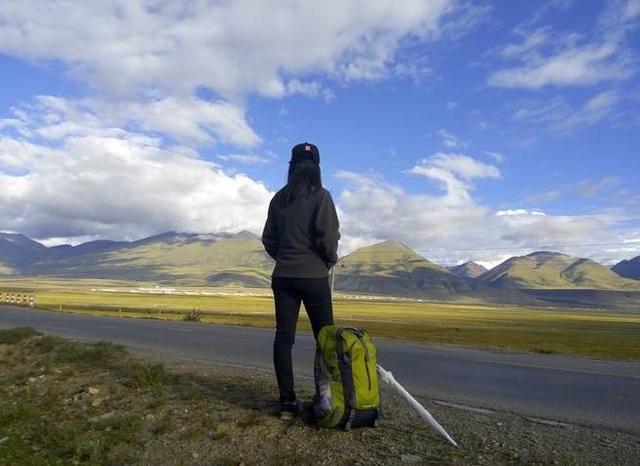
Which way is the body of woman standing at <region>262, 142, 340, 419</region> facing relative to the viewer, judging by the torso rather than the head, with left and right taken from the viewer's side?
facing away from the viewer

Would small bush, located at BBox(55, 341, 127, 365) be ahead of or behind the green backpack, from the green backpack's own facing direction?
behind

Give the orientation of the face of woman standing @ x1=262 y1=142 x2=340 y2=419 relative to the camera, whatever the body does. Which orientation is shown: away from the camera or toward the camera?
away from the camera

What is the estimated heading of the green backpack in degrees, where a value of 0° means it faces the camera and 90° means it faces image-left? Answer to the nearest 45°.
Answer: approximately 315°

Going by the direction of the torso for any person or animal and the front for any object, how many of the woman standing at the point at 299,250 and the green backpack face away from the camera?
1

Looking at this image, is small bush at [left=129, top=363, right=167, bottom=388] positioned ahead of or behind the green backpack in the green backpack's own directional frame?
behind

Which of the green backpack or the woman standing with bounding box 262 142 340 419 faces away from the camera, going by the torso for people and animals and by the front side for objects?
the woman standing

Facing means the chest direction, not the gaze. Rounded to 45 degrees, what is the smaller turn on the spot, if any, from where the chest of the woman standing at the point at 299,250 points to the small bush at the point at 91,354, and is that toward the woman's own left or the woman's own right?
approximately 45° to the woman's own left
